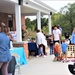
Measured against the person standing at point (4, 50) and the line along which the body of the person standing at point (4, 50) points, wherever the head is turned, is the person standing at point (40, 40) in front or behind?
in front
